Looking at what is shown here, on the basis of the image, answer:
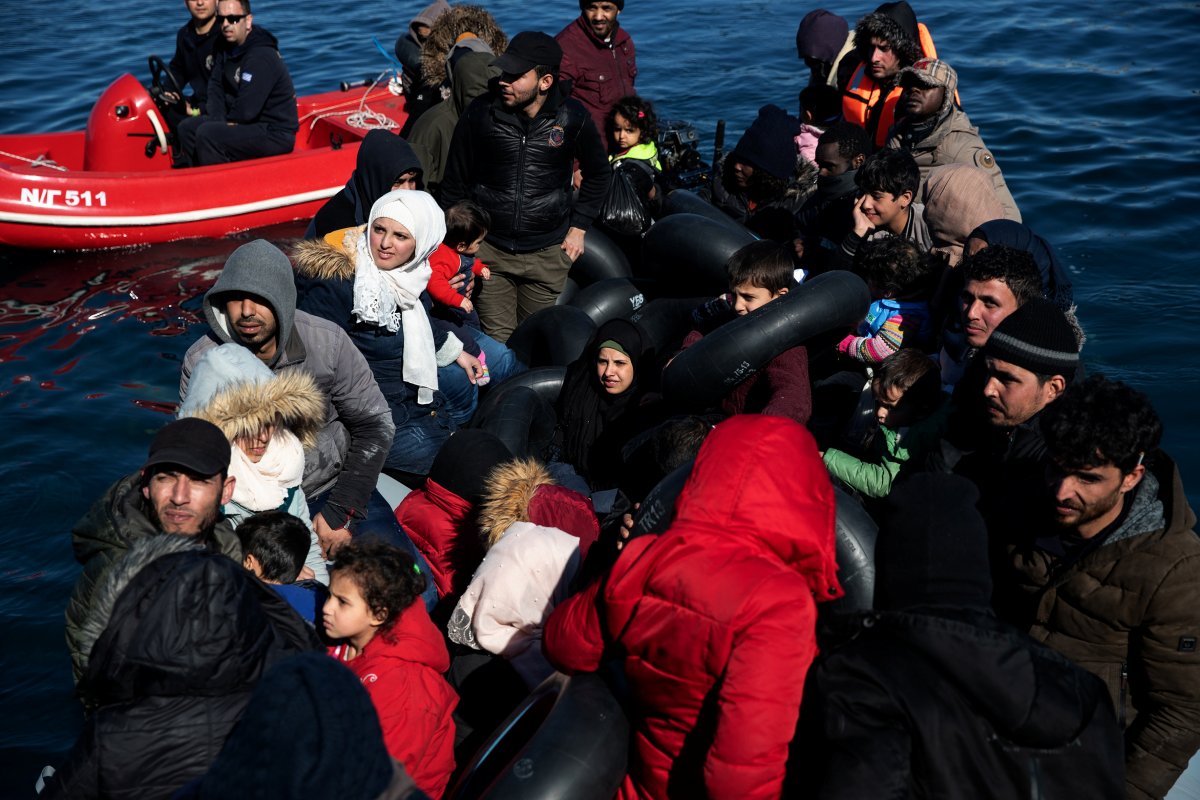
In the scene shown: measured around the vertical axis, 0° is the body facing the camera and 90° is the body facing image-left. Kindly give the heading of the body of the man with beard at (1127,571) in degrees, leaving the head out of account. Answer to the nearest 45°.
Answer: approximately 45°

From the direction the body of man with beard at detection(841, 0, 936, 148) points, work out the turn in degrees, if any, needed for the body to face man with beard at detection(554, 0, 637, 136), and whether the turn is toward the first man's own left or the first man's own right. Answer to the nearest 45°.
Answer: approximately 45° to the first man's own right

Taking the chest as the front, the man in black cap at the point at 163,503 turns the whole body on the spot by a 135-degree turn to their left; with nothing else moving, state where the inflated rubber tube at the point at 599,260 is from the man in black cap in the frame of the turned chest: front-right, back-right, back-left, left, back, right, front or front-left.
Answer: front

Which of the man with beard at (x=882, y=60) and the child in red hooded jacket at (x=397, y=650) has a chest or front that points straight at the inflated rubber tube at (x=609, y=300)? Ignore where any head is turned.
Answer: the man with beard

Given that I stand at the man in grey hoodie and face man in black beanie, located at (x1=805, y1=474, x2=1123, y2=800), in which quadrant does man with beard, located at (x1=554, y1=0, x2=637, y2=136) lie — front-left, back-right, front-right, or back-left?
back-left

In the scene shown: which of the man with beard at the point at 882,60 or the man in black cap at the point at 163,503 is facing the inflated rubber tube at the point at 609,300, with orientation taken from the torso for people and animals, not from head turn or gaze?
the man with beard

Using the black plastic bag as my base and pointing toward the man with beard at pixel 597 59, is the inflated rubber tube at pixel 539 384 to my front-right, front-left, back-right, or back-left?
back-left

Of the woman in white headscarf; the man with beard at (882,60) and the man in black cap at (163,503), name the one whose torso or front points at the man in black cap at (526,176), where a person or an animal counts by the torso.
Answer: the man with beard

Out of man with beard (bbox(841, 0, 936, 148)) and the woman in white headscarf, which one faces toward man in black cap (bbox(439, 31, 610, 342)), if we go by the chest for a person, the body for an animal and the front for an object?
the man with beard
